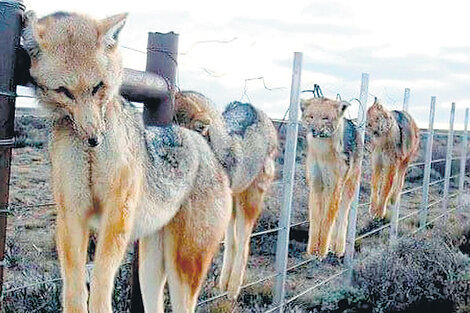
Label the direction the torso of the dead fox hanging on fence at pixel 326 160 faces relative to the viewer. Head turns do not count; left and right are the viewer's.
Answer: facing the viewer and to the left of the viewer

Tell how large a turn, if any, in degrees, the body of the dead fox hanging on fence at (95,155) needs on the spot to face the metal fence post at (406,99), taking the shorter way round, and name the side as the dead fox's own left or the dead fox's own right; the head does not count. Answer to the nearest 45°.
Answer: approximately 180°

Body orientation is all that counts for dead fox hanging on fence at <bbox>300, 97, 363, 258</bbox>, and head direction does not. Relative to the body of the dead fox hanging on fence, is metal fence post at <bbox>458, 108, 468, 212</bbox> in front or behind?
behind

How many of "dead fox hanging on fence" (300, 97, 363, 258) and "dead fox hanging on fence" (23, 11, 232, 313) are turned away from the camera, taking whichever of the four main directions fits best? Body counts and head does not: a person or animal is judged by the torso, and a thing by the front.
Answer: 0

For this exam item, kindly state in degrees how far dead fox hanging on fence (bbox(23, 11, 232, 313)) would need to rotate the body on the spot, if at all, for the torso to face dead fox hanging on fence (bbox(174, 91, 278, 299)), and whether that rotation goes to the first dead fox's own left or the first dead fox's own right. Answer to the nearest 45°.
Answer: approximately 180°

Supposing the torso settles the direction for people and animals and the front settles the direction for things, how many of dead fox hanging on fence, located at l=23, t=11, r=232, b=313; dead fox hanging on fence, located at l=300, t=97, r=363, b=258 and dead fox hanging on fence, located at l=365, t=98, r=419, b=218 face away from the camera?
0

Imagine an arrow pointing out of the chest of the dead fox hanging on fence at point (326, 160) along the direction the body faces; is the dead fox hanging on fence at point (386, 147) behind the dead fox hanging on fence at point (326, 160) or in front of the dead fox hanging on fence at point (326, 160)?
behind

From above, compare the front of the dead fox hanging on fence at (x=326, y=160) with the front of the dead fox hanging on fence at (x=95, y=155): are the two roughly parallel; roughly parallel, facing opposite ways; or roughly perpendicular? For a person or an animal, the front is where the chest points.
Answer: roughly parallel

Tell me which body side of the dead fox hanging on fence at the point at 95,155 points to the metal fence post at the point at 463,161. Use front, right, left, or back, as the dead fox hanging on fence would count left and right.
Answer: back
